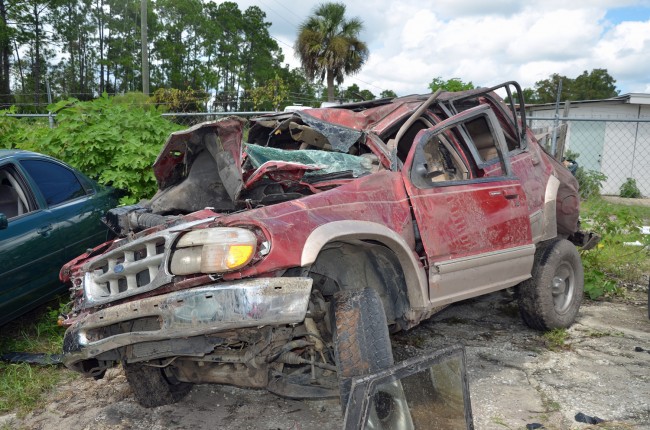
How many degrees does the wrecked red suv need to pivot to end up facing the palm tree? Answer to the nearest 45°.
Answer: approximately 135° to its right

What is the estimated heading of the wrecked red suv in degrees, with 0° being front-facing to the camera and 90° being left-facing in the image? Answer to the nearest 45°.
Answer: approximately 45°

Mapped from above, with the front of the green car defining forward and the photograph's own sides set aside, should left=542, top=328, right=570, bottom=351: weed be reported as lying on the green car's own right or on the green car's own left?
on the green car's own left

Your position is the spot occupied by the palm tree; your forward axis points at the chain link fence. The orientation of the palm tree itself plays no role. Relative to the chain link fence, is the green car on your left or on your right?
right

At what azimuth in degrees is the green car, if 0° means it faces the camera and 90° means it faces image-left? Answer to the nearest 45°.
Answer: approximately 45°

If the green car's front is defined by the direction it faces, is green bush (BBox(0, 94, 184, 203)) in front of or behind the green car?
behind

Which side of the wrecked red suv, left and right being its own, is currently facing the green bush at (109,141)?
right

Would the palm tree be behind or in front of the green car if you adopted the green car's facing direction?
behind

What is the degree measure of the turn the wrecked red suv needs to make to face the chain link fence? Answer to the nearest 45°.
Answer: approximately 180°

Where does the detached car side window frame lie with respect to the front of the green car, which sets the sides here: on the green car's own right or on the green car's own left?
on the green car's own left

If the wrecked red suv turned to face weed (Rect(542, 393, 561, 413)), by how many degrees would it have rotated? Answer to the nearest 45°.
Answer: approximately 135° to its left

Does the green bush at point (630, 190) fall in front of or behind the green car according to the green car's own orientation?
behind
